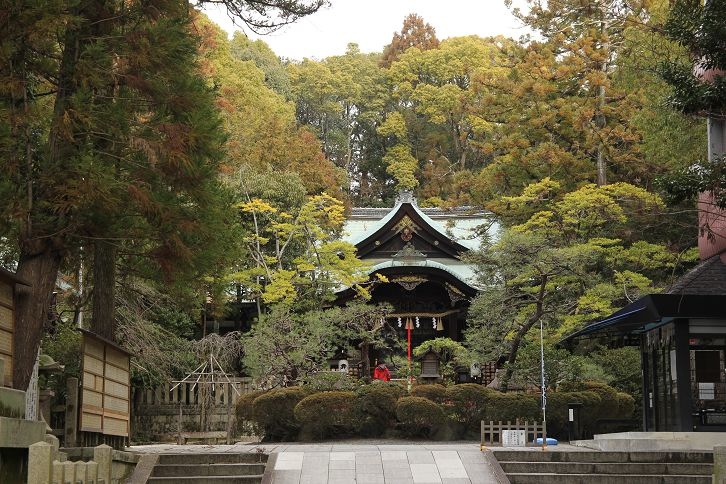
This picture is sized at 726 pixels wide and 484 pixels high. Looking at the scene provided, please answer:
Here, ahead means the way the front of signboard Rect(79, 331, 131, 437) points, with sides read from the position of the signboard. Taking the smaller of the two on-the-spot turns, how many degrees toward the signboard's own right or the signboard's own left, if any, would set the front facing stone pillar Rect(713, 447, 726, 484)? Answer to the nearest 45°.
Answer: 0° — it already faces it

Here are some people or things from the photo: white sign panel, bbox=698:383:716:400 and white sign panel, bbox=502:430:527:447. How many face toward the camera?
2

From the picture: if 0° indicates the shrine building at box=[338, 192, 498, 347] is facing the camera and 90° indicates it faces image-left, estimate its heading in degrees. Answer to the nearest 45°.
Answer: approximately 0°

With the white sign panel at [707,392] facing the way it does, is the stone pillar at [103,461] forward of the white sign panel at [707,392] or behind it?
forward

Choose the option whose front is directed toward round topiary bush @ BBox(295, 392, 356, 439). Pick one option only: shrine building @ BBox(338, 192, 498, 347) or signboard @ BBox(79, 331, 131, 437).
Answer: the shrine building

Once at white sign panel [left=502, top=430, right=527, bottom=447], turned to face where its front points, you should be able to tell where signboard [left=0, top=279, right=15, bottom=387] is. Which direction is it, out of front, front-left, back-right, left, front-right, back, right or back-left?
front-right

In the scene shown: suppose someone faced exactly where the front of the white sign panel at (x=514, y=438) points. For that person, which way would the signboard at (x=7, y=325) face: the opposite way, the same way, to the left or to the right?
to the left

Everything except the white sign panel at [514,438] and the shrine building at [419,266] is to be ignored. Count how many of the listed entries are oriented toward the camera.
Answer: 2
